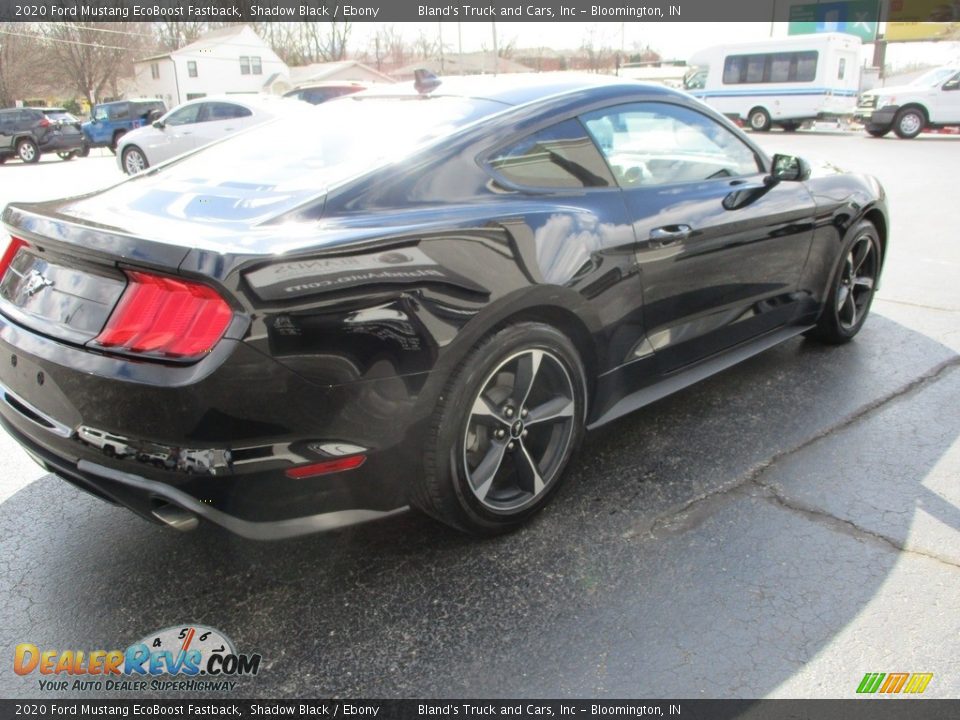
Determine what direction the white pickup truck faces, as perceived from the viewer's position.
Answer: facing the viewer and to the left of the viewer

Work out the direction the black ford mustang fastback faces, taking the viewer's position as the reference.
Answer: facing away from the viewer and to the right of the viewer

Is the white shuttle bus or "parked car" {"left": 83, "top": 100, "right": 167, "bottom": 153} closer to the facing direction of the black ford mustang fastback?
the white shuttle bus

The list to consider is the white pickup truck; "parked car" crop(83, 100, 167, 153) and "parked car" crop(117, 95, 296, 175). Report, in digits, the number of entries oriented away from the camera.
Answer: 0

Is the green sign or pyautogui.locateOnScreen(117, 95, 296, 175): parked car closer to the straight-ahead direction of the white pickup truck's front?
the parked car

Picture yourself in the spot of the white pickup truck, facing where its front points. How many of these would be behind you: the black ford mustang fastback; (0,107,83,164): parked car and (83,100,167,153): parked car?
0

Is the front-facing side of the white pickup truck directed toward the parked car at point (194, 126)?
yes

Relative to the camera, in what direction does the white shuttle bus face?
facing away from the viewer and to the left of the viewer

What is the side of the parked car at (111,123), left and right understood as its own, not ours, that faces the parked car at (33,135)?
front

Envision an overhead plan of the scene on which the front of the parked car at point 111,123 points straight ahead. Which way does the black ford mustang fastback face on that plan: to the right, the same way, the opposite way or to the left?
the opposite way

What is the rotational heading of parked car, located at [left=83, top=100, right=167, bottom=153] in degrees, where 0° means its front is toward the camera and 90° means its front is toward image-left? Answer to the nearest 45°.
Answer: approximately 45°

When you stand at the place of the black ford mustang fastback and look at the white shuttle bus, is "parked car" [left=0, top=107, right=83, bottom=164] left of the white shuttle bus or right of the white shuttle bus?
left
